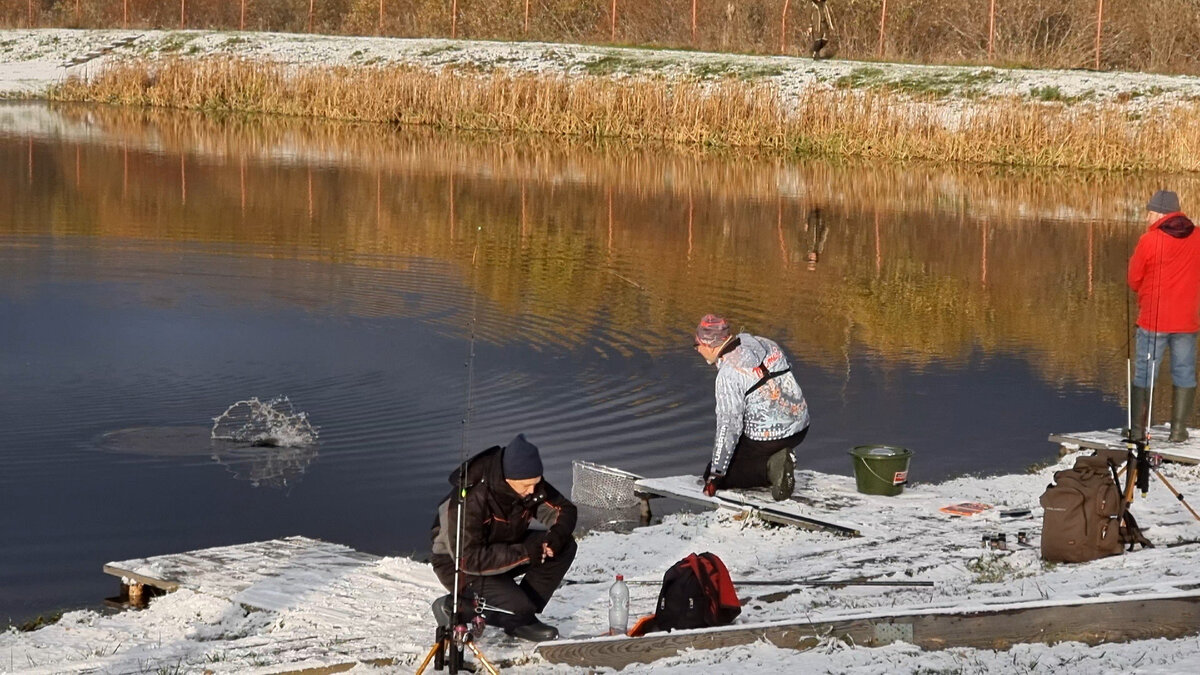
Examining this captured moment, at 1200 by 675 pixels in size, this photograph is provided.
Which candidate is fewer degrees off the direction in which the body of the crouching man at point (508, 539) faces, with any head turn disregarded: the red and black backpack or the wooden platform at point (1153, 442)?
the red and black backpack

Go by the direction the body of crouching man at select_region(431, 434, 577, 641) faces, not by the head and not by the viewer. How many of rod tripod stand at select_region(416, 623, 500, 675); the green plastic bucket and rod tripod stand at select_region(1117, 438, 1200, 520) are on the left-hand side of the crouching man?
2

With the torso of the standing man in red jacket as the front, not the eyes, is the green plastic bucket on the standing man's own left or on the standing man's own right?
on the standing man's own left

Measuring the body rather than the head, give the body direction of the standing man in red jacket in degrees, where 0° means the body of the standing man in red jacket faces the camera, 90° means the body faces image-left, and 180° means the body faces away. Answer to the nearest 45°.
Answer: approximately 135°

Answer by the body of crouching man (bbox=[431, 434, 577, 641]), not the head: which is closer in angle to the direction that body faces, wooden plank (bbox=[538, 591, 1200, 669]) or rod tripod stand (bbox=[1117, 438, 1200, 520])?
the wooden plank

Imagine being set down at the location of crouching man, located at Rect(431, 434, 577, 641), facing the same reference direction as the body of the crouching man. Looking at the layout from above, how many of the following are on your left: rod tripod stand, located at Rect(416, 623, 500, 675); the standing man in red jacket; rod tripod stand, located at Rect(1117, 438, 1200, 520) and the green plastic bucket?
3

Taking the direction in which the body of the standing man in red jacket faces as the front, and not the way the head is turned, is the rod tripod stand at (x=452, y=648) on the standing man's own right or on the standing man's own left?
on the standing man's own left

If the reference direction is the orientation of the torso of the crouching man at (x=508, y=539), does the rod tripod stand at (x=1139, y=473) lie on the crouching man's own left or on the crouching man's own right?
on the crouching man's own left

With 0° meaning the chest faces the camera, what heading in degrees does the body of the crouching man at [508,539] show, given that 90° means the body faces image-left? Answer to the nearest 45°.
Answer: approximately 315°

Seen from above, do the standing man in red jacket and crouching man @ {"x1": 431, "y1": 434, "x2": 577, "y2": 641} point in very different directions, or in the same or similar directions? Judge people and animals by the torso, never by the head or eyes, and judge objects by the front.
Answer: very different directions
